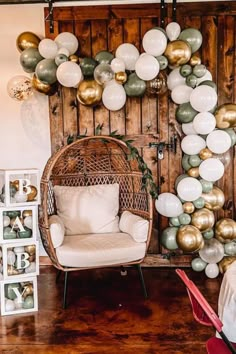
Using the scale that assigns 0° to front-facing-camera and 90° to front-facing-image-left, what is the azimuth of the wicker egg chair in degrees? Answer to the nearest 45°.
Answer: approximately 315°

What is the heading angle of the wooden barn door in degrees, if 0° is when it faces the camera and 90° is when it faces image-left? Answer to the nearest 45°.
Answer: approximately 0°
